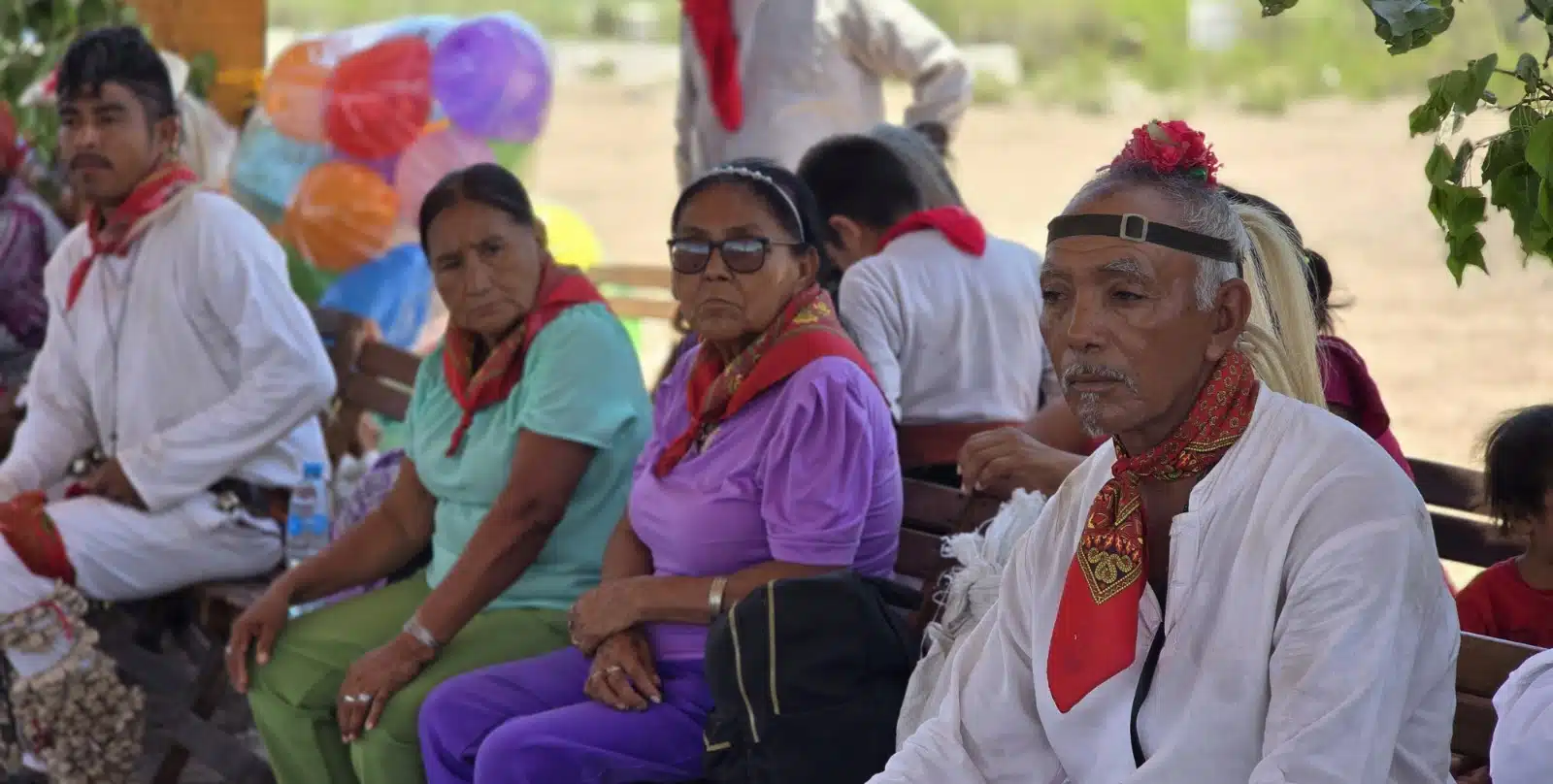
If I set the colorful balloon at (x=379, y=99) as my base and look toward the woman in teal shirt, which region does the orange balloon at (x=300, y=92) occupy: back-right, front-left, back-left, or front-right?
back-right

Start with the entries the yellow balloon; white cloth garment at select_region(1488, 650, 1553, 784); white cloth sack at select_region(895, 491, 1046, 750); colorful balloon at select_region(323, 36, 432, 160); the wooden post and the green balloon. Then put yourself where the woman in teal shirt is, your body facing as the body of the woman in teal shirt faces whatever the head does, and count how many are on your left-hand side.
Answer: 2

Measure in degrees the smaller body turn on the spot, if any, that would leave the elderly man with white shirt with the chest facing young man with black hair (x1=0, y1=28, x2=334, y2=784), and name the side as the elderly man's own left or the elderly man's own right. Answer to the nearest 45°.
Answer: approximately 90° to the elderly man's own right

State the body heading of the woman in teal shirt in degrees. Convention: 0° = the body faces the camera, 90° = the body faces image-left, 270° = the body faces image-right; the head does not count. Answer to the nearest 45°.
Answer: approximately 45°

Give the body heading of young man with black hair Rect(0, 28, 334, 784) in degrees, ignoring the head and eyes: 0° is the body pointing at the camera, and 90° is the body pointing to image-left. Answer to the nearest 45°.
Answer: approximately 45°

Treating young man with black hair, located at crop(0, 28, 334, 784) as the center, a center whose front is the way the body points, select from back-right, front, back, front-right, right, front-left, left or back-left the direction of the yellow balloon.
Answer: back

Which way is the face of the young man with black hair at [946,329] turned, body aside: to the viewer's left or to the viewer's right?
to the viewer's left

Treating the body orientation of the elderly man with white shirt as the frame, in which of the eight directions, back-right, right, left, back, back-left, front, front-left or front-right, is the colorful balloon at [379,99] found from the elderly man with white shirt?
right

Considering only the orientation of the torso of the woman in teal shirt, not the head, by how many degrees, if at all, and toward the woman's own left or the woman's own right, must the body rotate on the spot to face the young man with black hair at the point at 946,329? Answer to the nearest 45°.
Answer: approximately 135° to the woman's own left
